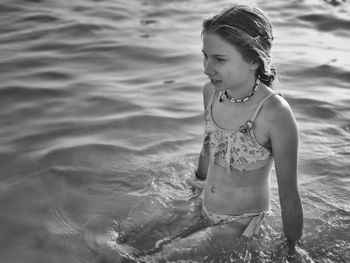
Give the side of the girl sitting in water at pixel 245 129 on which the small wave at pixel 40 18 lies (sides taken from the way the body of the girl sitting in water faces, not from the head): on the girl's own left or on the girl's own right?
on the girl's own right

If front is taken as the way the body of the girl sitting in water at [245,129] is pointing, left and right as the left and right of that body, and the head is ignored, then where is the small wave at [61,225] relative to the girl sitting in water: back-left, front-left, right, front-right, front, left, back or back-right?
front-right

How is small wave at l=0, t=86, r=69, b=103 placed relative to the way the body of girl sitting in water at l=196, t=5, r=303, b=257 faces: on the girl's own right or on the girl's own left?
on the girl's own right

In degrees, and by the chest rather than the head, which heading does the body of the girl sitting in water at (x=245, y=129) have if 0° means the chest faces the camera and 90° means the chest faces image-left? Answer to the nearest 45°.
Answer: approximately 45°

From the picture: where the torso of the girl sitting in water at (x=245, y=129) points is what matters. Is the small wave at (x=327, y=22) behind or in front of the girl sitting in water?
behind
